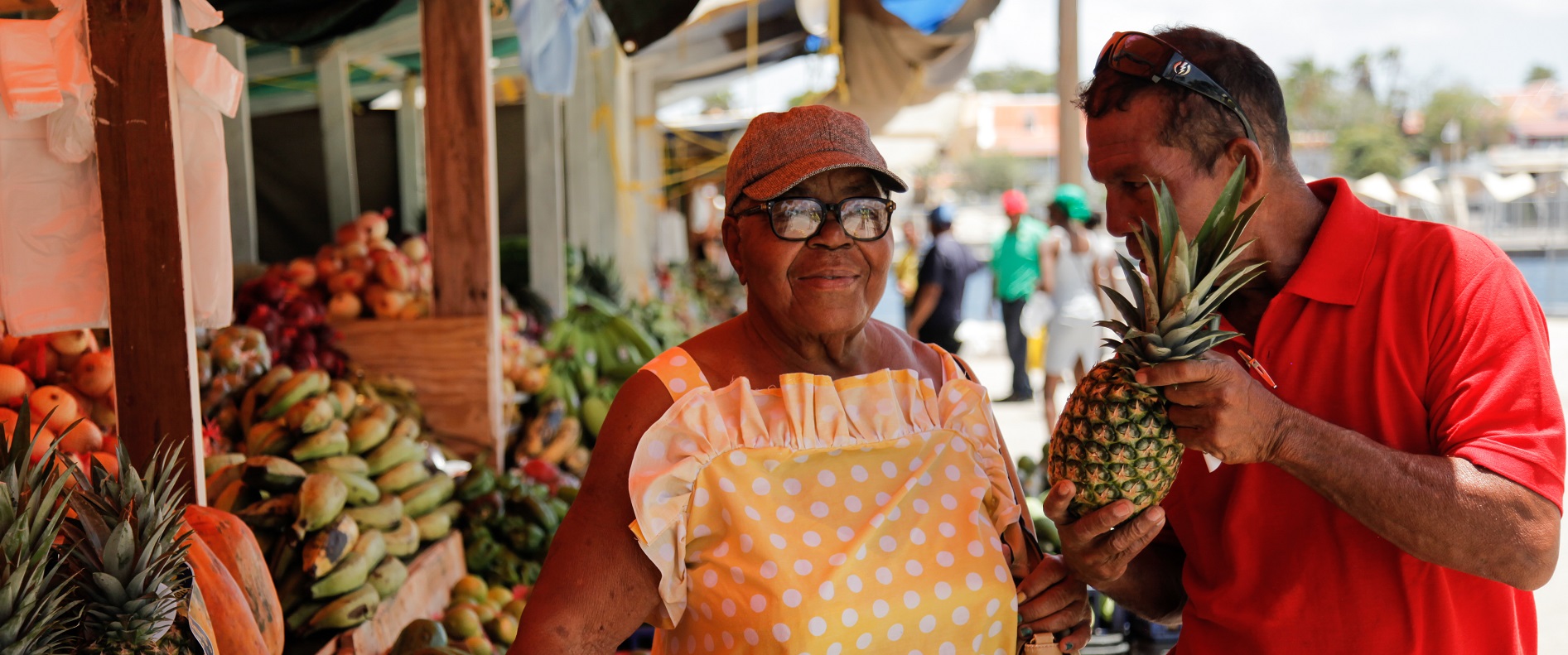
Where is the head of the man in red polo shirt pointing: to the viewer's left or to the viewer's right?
to the viewer's left

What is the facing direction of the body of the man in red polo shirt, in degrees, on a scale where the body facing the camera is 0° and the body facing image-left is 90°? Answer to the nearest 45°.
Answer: approximately 45°

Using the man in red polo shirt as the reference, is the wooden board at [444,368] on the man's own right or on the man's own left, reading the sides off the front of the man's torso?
on the man's own right

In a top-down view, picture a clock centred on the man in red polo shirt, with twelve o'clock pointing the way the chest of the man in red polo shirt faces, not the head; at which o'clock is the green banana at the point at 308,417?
The green banana is roughly at 2 o'clock from the man in red polo shirt.

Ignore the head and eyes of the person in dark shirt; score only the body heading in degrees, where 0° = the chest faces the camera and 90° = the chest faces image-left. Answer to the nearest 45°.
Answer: approximately 135°
